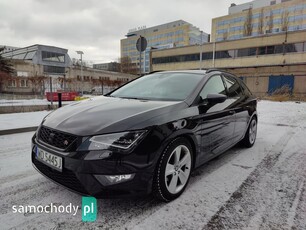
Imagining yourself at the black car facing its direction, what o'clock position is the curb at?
The curb is roughly at 3 o'clock from the black car.

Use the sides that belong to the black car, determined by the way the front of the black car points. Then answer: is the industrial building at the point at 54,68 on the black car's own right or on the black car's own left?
on the black car's own right

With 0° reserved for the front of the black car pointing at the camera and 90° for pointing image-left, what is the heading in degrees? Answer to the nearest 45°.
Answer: approximately 45°

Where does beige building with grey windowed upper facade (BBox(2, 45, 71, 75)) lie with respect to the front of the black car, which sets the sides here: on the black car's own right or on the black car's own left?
on the black car's own right

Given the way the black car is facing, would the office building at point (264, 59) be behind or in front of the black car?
behind
